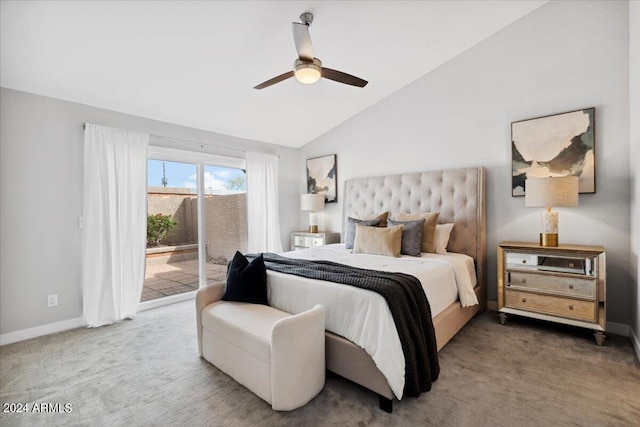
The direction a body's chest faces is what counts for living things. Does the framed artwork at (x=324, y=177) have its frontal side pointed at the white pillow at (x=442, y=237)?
no

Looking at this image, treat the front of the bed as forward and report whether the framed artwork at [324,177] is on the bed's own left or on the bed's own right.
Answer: on the bed's own right

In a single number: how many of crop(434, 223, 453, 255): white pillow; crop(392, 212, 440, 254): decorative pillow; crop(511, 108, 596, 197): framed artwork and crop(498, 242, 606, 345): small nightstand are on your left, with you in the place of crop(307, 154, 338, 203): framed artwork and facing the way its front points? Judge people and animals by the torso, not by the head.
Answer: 4

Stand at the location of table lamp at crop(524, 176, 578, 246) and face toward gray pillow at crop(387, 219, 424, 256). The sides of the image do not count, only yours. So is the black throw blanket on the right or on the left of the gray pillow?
left

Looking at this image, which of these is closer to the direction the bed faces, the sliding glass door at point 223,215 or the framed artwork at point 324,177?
the sliding glass door

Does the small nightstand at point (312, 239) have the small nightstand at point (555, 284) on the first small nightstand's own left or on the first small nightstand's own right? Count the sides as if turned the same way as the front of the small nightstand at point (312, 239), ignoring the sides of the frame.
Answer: on the first small nightstand's own left

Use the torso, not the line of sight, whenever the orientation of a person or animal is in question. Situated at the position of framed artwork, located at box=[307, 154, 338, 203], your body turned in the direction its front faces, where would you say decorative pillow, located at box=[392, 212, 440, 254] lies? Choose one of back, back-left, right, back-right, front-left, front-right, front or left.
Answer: left

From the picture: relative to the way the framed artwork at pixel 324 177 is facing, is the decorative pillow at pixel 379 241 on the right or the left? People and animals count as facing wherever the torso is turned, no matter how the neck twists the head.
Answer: on its left

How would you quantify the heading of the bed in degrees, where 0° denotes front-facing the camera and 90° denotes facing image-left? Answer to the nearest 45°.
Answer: approximately 45°

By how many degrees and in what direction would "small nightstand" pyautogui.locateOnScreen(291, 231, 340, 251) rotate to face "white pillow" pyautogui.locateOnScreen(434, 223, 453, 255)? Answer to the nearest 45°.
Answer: approximately 90° to its left

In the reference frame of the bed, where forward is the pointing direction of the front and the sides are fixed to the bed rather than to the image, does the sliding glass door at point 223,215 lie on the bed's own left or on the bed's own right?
on the bed's own right

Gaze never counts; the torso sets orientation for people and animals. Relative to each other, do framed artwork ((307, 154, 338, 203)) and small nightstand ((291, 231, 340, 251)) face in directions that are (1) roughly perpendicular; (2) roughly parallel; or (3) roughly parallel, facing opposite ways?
roughly parallel

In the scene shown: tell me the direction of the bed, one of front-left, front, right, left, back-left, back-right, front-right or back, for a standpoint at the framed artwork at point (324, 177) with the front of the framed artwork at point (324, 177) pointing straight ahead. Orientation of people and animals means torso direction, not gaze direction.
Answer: left

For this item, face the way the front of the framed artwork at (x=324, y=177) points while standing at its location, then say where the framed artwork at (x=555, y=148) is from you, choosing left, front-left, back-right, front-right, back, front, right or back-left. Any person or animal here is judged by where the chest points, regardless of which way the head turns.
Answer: left

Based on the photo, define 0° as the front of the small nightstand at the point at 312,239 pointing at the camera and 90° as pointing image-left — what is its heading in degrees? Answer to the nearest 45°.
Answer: approximately 45°

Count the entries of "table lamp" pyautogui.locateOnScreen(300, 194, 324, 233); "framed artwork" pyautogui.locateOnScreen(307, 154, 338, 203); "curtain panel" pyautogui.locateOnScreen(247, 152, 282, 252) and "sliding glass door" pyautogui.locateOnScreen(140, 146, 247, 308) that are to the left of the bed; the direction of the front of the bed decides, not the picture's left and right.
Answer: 0

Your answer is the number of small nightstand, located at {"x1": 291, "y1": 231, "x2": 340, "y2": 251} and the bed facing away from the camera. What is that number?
0

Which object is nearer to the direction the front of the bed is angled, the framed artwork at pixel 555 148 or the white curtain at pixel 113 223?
the white curtain

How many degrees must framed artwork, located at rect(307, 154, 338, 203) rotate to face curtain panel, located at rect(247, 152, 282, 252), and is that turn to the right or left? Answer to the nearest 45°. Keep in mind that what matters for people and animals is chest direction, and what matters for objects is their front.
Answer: approximately 45° to its right

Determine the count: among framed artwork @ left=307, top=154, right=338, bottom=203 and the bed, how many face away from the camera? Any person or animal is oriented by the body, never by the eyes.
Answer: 0

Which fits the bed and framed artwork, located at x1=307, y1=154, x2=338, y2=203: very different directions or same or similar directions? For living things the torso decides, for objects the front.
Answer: same or similar directions
